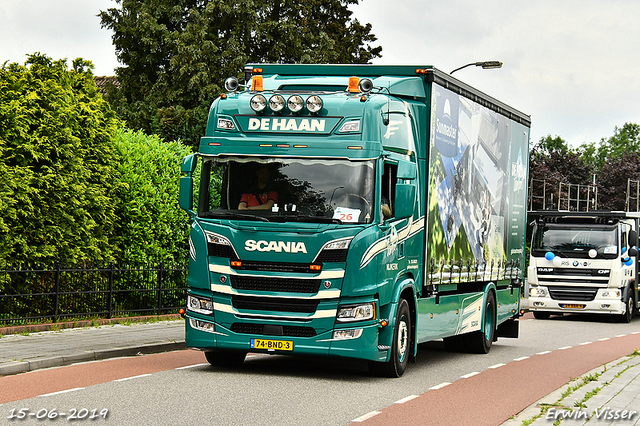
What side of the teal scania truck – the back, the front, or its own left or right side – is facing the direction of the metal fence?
right

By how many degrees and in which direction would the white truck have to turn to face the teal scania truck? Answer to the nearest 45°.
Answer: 0° — it already faces it

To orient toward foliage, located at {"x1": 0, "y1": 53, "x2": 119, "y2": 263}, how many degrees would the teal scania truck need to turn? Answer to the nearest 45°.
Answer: approximately 90° to its right

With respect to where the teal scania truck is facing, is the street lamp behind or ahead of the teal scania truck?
behind

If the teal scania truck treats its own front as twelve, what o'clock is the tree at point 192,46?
The tree is roughly at 4 o'clock from the teal scania truck.

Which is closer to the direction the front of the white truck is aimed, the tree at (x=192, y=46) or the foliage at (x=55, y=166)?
the foliage

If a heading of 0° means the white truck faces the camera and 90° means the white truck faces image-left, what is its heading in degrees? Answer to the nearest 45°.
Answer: approximately 0°

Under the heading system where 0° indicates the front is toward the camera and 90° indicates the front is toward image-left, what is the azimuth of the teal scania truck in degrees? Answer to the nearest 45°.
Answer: approximately 45°

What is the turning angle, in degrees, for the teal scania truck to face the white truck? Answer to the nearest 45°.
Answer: approximately 180°
